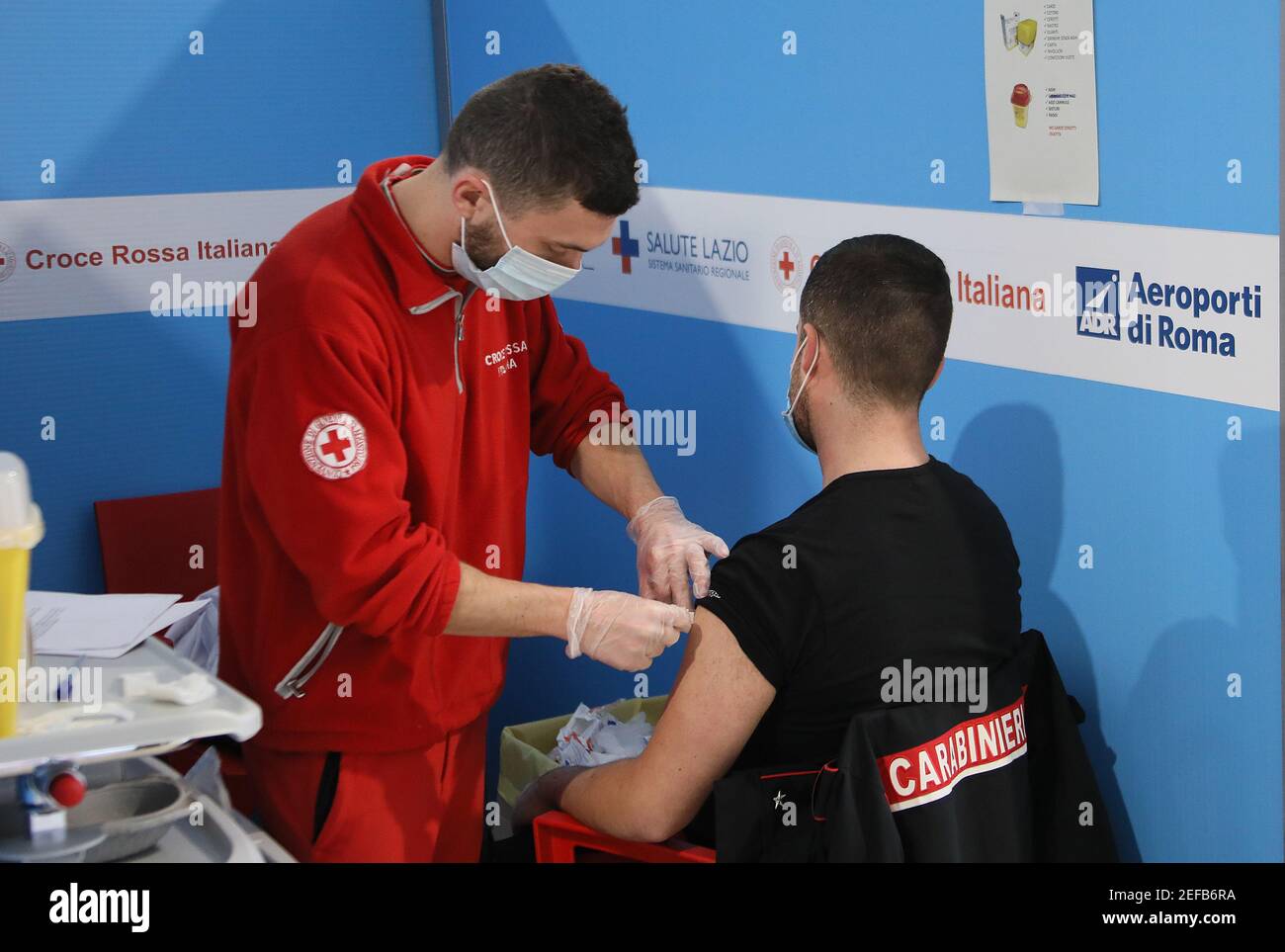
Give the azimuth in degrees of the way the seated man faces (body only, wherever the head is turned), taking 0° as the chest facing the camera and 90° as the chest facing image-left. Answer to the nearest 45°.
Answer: approximately 135°

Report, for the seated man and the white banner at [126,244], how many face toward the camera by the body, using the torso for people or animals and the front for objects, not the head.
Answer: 1

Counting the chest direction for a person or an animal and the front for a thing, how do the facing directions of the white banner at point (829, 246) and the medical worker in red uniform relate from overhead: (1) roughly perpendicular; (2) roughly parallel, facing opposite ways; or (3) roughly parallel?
roughly perpendicular

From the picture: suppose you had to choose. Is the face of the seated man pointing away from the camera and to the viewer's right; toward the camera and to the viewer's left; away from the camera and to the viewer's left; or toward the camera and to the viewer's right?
away from the camera and to the viewer's left

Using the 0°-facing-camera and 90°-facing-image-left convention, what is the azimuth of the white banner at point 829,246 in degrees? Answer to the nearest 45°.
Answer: approximately 45°
